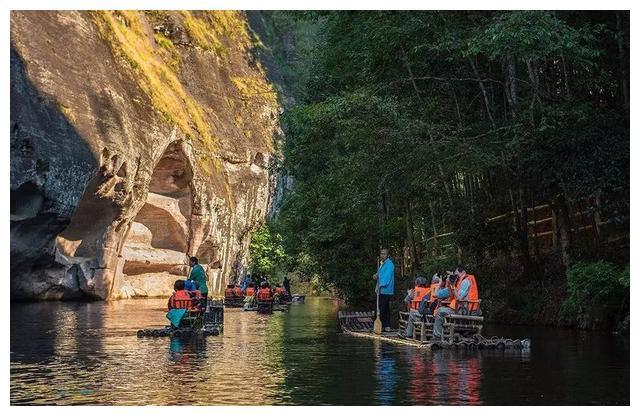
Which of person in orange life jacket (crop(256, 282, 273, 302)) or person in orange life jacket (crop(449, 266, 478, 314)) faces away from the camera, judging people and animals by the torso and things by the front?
person in orange life jacket (crop(256, 282, 273, 302))

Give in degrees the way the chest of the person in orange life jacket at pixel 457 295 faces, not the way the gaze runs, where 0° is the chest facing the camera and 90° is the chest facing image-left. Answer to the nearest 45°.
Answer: approximately 90°

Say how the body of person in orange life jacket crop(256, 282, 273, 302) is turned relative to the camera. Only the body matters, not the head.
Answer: away from the camera

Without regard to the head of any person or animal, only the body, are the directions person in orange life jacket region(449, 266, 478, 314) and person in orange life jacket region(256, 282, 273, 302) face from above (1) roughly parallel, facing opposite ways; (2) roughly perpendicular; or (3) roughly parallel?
roughly perpendicular

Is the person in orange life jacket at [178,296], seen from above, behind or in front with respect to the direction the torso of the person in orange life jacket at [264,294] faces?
behind

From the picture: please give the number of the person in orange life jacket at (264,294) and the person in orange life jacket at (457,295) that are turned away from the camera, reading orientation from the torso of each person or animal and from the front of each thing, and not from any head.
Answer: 1

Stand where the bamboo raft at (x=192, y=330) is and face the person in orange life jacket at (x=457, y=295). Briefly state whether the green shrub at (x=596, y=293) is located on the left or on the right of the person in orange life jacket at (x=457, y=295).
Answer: left

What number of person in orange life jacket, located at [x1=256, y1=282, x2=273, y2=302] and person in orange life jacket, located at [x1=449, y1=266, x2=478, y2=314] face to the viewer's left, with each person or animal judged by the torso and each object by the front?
1

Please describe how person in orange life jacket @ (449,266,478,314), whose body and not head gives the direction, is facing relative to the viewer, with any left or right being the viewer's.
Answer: facing to the left of the viewer

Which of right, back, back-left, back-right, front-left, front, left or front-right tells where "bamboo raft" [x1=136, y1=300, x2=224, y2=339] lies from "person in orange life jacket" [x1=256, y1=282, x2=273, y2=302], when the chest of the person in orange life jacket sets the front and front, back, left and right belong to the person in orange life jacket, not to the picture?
back
